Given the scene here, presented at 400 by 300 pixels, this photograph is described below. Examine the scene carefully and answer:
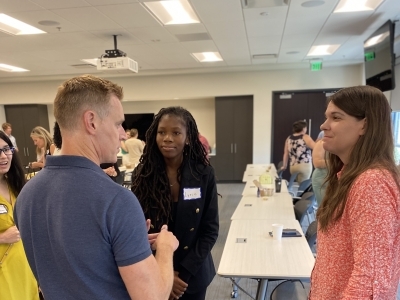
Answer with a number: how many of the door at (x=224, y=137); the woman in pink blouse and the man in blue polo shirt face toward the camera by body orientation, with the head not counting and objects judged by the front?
1

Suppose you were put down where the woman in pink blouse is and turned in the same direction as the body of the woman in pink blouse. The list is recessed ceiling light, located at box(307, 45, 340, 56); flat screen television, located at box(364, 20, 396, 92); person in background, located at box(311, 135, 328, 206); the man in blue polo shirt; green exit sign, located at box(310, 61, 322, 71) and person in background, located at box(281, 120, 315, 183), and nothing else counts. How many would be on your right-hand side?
5

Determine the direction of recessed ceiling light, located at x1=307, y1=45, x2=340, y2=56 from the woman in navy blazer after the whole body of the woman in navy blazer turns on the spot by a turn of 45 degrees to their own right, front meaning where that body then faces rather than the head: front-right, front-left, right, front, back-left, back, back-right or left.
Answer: back-right

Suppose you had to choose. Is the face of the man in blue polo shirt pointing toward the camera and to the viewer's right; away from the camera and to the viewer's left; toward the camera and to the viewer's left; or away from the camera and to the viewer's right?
away from the camera and to the viewer's right

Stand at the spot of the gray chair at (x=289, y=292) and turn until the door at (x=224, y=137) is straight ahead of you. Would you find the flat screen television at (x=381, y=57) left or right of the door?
right

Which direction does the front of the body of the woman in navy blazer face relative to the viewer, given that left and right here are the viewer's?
facing the viewer and to the left of the viewer

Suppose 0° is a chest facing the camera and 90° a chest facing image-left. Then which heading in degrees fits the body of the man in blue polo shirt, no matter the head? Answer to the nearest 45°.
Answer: approximately 225°

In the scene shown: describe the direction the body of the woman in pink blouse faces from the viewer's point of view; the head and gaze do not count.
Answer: to the viewer's left

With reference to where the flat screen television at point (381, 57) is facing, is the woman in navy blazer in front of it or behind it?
in front

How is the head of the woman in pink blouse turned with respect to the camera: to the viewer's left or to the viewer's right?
to the viewer's left

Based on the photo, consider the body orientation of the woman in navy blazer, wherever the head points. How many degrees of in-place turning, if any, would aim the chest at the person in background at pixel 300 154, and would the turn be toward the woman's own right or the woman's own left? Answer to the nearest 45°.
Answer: approximately 180°

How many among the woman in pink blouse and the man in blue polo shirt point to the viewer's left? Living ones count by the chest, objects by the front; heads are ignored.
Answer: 1

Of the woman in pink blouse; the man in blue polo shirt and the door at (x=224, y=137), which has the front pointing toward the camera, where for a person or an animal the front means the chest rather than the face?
the door

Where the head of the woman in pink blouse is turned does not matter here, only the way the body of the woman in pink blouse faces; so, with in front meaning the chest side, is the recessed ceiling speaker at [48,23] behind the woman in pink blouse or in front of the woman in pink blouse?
in front

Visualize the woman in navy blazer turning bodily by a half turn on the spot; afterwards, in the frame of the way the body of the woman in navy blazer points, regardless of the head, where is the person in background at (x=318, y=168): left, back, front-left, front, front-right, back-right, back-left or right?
front
